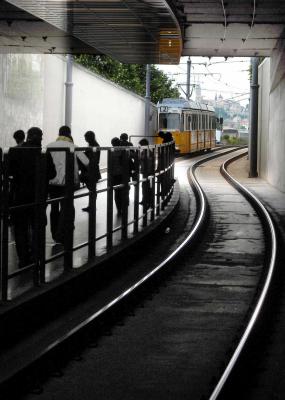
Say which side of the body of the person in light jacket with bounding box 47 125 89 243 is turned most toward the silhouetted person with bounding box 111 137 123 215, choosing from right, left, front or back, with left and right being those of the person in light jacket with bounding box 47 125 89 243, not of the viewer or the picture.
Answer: front

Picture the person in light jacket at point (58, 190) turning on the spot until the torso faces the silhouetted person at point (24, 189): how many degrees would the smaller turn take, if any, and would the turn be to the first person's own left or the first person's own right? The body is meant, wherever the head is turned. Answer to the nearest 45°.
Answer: approximately 180°

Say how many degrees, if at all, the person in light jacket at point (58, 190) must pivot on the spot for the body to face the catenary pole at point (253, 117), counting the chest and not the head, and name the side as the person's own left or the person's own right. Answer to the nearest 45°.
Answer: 0° — they already face it

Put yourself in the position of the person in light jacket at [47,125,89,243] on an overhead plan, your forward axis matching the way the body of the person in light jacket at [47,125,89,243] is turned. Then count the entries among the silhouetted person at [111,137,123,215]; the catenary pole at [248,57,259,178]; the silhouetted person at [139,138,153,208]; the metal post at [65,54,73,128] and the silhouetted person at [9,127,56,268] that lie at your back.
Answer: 1

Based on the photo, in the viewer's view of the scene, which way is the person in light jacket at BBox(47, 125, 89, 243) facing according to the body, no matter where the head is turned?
away from the camera

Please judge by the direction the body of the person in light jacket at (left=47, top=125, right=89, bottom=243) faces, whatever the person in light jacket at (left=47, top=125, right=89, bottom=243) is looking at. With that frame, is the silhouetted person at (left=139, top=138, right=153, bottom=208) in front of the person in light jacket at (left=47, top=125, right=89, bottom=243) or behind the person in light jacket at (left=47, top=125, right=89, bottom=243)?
in front

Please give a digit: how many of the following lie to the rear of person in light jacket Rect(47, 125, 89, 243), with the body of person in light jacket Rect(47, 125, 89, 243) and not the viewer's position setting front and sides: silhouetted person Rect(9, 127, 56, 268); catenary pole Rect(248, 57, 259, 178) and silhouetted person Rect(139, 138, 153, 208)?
1

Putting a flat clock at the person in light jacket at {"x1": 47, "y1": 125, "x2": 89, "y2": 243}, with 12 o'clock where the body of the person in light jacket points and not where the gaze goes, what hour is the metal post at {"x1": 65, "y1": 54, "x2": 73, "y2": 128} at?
The metal post is roughly at 12 o'clock from the person in light jacket.

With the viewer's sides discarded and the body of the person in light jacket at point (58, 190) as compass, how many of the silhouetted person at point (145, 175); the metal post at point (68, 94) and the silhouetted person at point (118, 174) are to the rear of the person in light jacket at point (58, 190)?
0

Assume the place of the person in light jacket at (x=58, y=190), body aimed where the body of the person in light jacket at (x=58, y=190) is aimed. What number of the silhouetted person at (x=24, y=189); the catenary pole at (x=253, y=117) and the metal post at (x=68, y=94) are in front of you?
2
